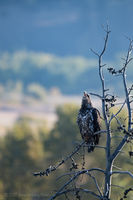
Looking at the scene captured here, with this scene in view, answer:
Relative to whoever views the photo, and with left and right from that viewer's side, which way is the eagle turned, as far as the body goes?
facing the viewer and to the left of the viewer
